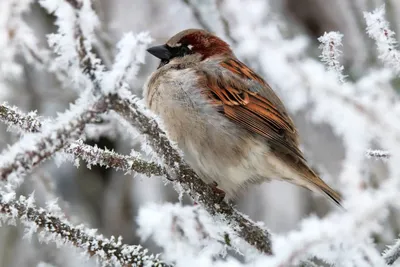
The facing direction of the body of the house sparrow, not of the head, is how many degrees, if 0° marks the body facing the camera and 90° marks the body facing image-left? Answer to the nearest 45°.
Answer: approximately 90°

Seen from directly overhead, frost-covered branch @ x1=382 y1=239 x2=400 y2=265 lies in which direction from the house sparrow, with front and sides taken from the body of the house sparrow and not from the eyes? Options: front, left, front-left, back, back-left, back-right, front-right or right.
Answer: back-left
